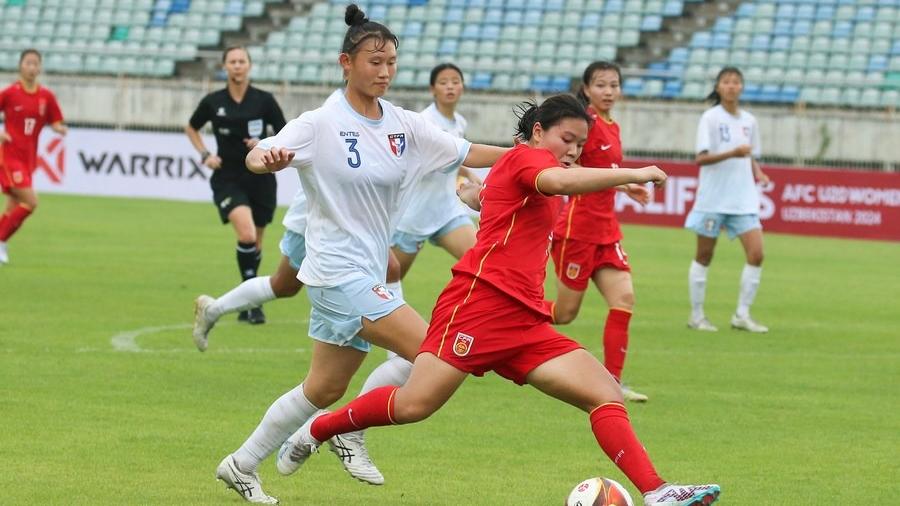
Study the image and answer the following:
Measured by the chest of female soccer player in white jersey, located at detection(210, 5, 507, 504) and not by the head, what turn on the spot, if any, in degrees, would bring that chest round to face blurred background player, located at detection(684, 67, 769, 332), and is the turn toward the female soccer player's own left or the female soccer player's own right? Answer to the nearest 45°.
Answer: approximately 90° to the female soccer player's own left

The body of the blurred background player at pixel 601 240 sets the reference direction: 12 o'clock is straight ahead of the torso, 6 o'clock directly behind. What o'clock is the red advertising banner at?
The red advertising banner is roughly at 8 o'clock from the blurred background player.

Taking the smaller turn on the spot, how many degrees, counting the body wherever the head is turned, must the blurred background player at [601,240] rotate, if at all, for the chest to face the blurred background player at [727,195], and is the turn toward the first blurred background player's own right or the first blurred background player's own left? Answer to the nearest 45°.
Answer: approximately 135° to the first blurred background player's own left

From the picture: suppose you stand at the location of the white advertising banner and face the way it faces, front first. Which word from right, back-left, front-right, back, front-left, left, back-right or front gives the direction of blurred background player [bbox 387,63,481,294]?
front

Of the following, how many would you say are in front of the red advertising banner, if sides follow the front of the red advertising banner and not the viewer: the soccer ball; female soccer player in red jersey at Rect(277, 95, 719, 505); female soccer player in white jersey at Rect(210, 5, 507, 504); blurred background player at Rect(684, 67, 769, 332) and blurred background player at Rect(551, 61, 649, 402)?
5

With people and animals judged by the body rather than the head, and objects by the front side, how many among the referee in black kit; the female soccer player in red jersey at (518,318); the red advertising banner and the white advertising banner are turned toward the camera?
3

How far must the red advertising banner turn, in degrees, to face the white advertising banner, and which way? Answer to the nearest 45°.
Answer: approximately 90° to its right

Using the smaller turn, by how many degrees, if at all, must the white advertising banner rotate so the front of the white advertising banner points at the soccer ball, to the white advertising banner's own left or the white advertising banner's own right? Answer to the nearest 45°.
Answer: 0° — it already faces it

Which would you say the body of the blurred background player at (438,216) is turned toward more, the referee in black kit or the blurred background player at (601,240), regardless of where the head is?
the blurred background player

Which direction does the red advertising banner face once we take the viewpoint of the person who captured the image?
facing the viewer

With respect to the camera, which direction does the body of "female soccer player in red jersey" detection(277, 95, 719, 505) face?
to the viewer's right

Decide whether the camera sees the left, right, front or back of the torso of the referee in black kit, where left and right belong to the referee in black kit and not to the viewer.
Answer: front

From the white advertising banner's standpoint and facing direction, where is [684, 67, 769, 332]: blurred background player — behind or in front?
in front

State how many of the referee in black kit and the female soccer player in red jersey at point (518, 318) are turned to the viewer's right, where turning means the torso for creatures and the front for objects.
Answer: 1
